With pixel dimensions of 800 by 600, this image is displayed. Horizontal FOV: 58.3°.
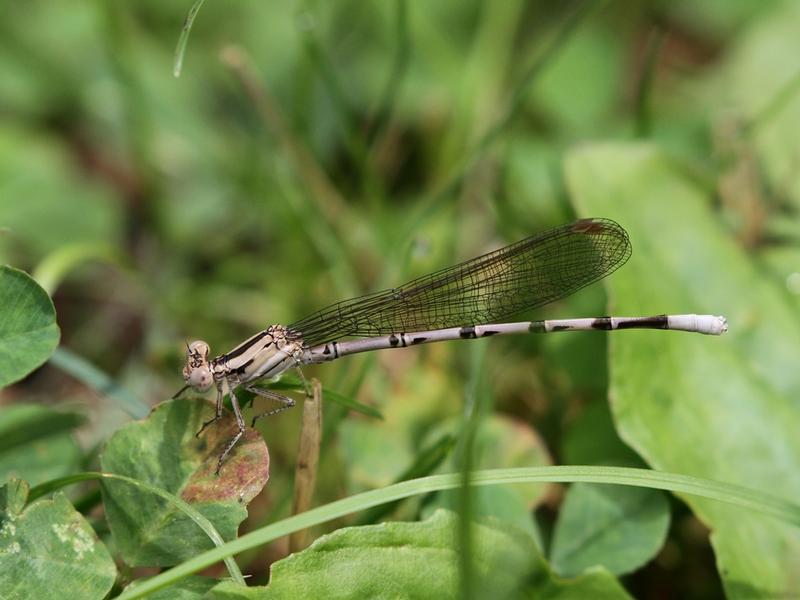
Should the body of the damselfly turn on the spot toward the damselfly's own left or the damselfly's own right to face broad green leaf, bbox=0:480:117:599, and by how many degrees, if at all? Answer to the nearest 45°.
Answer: approximately 45° to the damselfly's own left

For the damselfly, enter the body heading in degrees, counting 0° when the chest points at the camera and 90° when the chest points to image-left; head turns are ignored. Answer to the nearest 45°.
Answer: approximately 90°

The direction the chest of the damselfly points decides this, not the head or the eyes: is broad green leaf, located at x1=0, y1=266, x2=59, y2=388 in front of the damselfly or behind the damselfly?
in front

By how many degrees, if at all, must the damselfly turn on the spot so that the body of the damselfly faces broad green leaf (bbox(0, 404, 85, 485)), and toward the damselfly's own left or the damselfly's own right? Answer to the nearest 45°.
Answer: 0° — it already faces it

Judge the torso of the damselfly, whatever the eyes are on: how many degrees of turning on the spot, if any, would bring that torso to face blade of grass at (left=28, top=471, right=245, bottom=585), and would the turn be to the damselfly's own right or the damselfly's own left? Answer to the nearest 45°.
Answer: approximately 45° to the damselfly's own left
